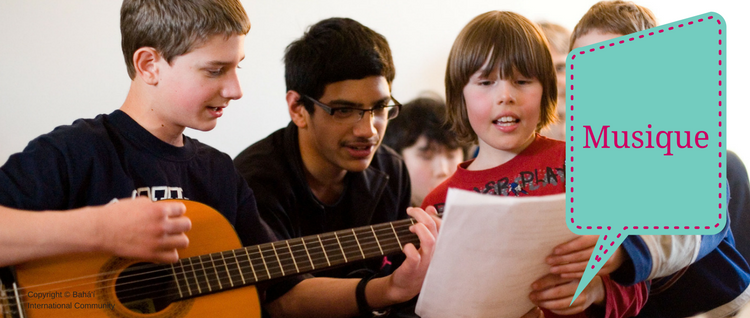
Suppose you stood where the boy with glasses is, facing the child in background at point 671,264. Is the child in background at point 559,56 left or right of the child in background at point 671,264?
left

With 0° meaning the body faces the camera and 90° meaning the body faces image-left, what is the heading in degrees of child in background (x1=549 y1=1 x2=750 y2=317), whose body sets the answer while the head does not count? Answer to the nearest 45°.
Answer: approximately 45°

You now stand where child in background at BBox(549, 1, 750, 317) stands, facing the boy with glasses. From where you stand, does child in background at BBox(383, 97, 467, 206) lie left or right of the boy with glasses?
right

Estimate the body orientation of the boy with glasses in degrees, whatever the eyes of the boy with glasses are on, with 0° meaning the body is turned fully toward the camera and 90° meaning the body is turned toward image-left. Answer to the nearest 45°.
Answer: approximately 315°

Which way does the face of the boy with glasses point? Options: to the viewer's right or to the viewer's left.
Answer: to the viewer's right
